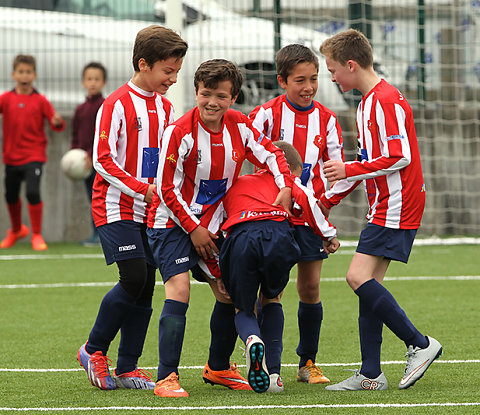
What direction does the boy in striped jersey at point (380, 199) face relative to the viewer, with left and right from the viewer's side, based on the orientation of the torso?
facing to the left of the viewer

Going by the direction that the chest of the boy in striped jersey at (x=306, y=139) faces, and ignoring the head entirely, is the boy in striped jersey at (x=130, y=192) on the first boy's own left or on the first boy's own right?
on the first boy's own right

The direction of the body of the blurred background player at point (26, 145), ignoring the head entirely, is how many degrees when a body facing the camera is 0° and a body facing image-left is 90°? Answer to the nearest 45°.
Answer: approximately 0°

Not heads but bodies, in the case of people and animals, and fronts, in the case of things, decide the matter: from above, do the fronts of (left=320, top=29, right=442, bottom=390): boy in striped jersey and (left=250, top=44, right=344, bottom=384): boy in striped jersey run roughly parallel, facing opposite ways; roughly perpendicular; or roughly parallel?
roughly perpendicular

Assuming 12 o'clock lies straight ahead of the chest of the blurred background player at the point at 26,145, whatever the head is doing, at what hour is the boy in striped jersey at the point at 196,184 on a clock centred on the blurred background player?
The boy in striped jersey is roughly at 12 o'clock from the blurred background player.

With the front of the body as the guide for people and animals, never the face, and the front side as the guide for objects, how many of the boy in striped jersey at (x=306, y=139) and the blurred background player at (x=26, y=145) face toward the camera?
2

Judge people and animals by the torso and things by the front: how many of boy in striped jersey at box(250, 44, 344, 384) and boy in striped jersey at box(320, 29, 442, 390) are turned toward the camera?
1

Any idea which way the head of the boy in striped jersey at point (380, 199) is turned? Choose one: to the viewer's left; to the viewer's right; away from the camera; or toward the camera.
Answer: to the viewer's left

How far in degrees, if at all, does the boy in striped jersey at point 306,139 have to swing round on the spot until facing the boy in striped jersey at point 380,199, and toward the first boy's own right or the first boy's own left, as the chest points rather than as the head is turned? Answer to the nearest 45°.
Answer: approximately 45° to the first boy's own left

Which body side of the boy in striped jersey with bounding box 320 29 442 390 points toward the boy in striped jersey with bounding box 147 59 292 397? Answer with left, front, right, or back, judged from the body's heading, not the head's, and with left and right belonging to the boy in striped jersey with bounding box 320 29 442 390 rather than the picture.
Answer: front

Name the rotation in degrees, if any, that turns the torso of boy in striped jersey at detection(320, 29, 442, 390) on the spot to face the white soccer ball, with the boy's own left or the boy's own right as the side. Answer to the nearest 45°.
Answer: approximately 45° to the boy's own right
